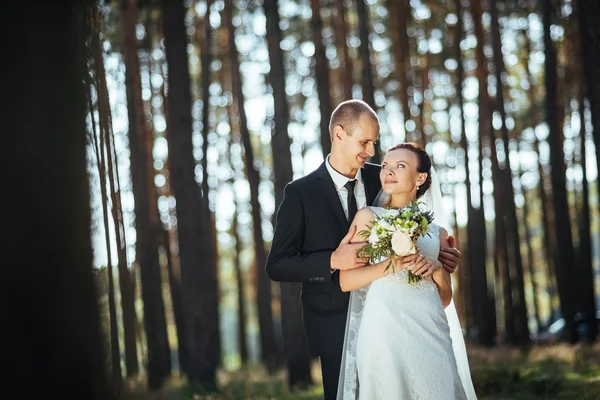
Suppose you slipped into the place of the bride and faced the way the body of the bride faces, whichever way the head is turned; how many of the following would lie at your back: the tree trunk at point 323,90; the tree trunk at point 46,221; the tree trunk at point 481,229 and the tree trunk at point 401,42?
3

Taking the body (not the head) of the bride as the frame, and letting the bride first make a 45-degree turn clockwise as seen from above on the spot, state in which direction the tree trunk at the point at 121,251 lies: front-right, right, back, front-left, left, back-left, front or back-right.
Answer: right

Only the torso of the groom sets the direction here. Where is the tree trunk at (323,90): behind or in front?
behind

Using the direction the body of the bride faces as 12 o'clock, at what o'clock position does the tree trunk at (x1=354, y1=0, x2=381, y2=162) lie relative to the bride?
The tree trunk is roughly at 6 o'clock from the bride.

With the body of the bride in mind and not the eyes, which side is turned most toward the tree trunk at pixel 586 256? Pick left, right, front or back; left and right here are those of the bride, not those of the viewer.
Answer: back

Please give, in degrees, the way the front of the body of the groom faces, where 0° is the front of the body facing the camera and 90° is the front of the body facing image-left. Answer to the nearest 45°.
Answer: approximately 315°

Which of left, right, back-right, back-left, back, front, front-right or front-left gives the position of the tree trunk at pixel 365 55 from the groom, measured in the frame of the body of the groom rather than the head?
back-left

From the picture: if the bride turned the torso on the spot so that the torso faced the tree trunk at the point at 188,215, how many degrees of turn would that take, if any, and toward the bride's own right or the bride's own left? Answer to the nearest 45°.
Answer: approximately 135° to the bride's own right

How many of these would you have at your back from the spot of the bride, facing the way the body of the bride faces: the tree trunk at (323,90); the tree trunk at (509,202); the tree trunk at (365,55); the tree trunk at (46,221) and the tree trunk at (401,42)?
4
